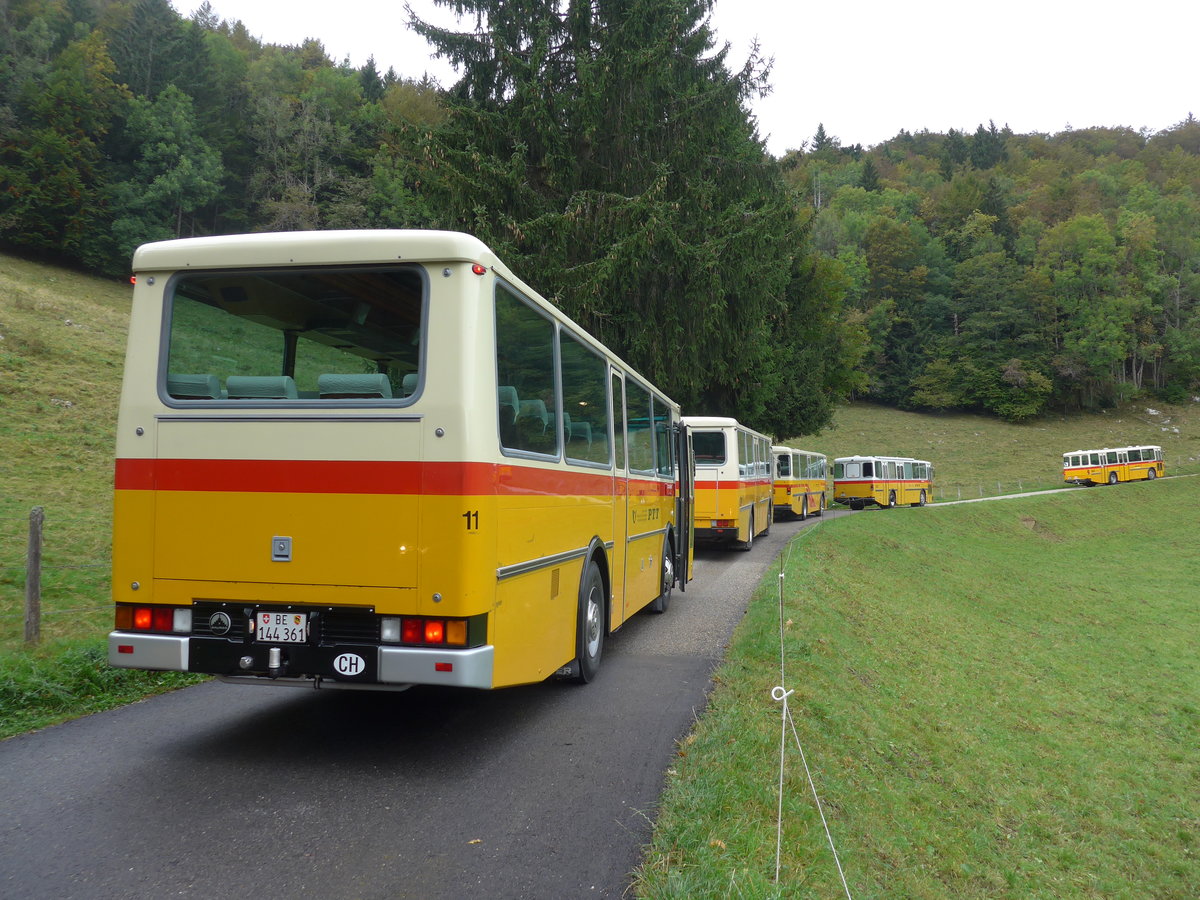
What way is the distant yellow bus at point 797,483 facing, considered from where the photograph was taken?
facing away from the viewer and to the right of the viewer

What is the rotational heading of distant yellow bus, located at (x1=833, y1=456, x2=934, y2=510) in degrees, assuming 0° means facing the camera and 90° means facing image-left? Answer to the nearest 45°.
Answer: approximately 225°

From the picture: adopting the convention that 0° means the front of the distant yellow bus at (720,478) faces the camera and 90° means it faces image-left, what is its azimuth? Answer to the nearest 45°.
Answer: approximately 180°

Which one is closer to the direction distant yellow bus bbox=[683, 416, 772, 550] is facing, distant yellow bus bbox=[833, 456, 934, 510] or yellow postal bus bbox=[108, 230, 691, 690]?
the distant yellow bus

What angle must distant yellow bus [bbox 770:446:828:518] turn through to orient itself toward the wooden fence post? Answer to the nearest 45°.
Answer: approximately 135° to its right

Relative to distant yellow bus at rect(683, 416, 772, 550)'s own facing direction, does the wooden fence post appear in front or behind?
behind

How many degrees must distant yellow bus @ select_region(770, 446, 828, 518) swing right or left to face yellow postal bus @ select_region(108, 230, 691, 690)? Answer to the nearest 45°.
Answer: approximately 135° to its right

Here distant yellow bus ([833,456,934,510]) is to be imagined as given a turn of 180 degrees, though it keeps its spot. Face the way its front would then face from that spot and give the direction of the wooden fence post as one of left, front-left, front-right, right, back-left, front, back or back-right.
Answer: front-left

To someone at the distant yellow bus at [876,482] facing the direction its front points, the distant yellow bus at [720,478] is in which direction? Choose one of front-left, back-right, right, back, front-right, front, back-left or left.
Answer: back-right

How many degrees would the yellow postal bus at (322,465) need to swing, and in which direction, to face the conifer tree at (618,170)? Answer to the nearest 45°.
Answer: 0° — it already faces it

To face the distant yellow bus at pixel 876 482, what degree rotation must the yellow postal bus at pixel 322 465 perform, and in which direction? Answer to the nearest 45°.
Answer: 0° — it already faces it

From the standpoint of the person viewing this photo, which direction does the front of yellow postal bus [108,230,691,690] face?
facing away from the viewer and to the right of the viewer
